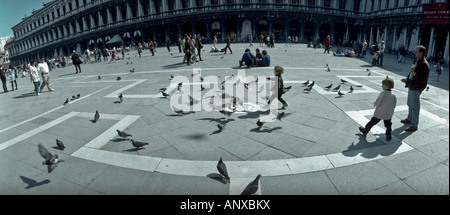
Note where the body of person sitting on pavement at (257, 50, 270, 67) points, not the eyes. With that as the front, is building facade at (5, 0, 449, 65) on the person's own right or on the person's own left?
on the person's own right

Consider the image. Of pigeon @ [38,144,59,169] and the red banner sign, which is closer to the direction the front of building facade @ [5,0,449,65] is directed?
the pigeon

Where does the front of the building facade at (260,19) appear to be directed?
toward the camera

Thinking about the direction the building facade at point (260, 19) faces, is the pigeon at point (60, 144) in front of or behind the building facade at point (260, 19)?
in front

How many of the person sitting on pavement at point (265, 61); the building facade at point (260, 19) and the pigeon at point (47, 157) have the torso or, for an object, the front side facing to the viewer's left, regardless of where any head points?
1

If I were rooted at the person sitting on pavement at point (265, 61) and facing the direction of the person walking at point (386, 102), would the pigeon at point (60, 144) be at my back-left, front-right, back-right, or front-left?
front-right
